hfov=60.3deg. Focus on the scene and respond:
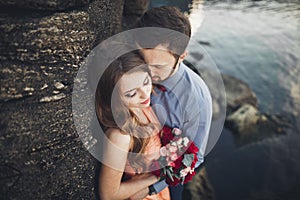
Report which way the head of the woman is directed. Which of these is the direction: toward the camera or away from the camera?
toward the camera

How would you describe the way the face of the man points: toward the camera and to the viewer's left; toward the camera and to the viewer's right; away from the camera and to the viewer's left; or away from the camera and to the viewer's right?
toward the camera and to the viewer's left

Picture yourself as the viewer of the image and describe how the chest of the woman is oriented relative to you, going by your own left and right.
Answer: facing the viewer and to the right of the viewer

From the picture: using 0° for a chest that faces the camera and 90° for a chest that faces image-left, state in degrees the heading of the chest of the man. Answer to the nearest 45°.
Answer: approximately 45°

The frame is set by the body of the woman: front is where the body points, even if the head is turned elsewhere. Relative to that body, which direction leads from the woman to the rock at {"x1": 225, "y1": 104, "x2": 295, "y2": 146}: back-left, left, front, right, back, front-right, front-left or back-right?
left

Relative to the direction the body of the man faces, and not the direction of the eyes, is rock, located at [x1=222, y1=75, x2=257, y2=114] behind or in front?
behind

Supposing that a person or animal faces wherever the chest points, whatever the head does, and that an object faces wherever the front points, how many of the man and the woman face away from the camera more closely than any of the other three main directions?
0
